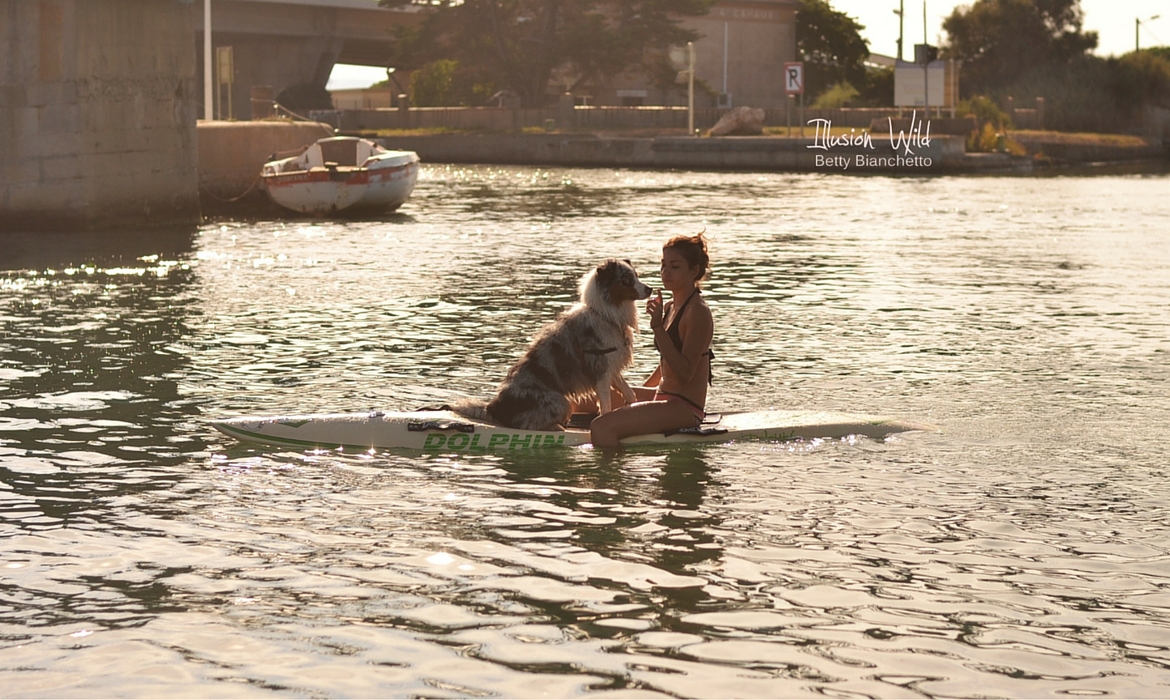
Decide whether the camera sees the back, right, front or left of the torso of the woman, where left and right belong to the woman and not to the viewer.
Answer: left

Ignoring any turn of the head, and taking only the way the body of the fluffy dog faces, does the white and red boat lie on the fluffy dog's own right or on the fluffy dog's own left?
on the fluffy dog's own left

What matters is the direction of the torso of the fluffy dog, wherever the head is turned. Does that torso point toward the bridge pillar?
no

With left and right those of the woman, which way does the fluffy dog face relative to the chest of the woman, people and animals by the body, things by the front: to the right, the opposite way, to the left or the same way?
the opposite way

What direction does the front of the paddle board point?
to the viewer's left

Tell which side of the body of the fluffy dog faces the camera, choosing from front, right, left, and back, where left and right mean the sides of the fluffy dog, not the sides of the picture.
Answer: right
